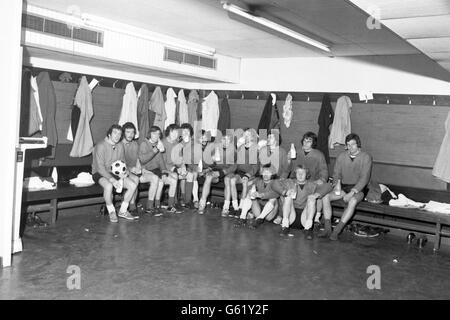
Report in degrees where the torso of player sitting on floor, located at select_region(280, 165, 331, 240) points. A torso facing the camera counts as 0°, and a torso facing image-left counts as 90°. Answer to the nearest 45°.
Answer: approximately 0°

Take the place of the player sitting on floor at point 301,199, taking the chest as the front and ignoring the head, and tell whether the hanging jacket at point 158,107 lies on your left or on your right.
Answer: on your right

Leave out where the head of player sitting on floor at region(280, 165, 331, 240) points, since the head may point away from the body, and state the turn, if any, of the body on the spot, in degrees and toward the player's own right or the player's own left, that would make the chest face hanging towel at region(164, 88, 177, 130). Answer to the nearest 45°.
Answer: approximately 135° to the player's own right

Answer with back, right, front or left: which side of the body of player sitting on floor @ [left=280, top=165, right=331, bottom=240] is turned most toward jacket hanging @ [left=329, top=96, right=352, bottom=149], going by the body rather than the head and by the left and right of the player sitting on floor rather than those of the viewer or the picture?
back

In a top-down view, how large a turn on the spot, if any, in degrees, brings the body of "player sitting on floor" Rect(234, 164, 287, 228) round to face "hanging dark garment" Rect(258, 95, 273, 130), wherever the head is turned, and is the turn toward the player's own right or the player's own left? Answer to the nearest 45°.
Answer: approximately 135° to the player's own right

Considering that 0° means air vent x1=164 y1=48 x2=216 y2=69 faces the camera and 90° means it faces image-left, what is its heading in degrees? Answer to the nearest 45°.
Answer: approximately 315°
